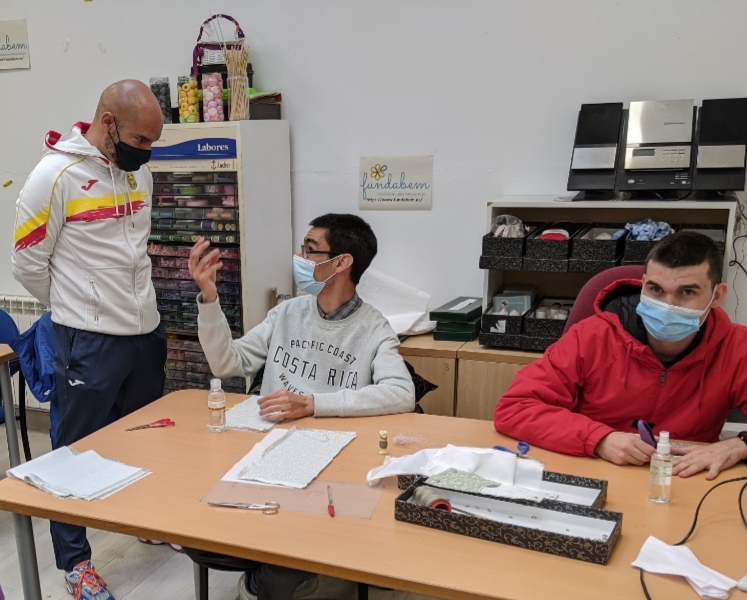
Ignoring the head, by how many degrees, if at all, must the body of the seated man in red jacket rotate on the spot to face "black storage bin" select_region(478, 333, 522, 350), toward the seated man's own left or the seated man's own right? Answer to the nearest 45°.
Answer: approximately 135° to the seated man's own right

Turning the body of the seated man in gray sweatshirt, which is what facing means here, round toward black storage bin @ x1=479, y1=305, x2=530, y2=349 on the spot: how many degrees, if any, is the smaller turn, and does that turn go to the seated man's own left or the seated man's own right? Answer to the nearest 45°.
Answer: approximately 180°

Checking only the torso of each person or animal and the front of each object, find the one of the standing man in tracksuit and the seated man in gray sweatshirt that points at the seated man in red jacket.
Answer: the standing man in tracksuit

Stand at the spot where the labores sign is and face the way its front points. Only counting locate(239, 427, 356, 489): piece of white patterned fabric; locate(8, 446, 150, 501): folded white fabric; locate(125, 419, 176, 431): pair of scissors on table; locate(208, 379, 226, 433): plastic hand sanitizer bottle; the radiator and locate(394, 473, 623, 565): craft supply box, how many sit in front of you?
5

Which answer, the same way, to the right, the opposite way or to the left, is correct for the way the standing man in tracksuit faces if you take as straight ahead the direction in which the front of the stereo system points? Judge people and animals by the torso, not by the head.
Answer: to the left

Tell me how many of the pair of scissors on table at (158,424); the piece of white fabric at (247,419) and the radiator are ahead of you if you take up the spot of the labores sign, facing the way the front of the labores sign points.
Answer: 2

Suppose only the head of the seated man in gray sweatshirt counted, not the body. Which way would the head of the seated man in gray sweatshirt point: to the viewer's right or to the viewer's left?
to the viewer's left

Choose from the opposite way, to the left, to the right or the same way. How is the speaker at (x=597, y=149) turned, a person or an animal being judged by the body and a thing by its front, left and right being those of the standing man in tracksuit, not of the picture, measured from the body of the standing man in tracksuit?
to the right
